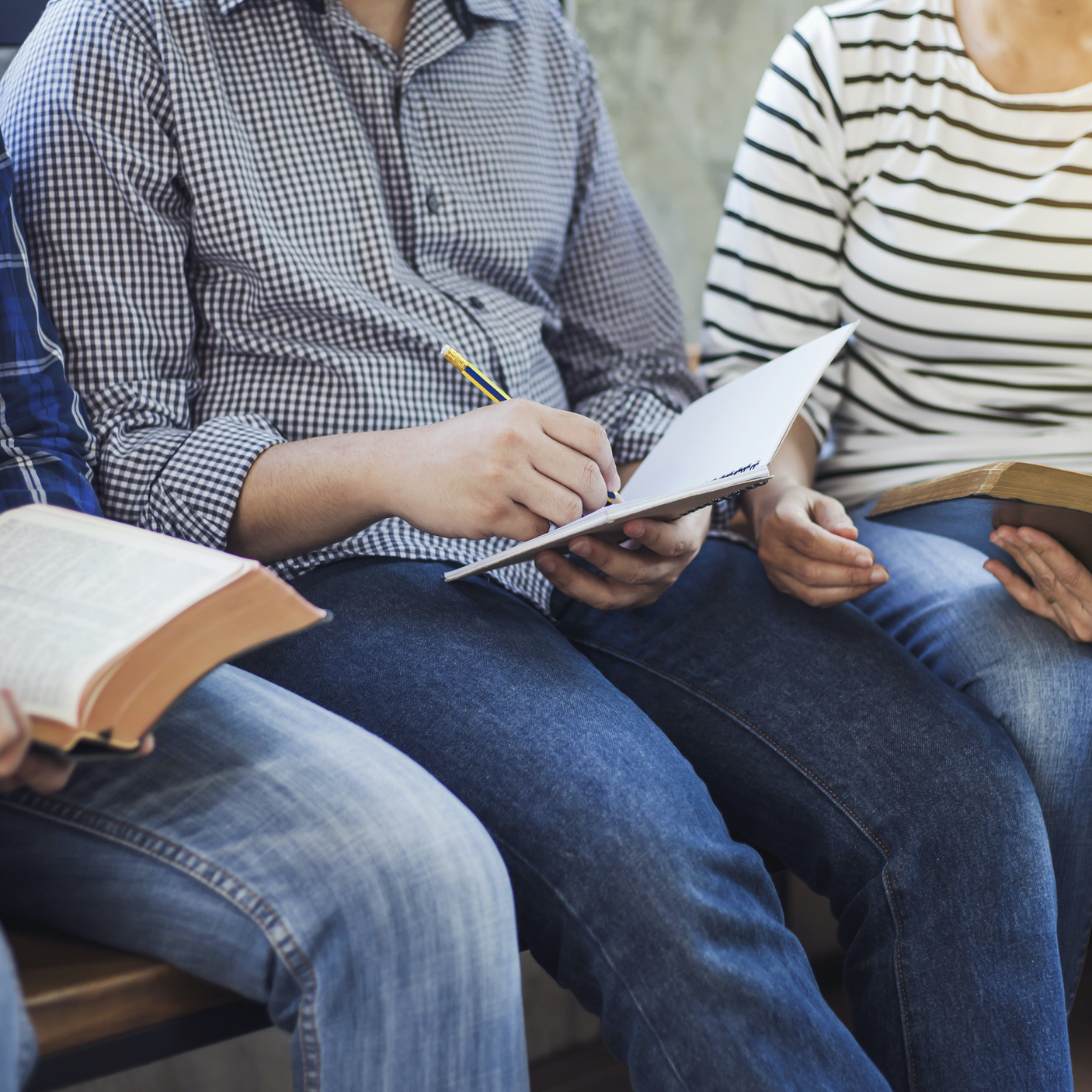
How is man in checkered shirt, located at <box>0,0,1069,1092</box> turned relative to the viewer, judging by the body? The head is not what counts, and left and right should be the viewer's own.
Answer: facing the viewer and to the right of the viewer

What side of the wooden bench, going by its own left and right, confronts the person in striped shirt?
left

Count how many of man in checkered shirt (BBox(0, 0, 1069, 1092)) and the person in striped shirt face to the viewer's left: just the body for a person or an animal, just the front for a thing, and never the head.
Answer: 0

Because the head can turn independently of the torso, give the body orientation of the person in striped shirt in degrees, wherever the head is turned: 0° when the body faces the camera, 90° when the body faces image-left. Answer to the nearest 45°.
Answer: approximately 315°

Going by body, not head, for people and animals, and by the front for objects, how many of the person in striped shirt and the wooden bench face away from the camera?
0

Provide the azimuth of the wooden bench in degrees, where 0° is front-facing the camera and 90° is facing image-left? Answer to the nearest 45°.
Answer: approximately 315°
